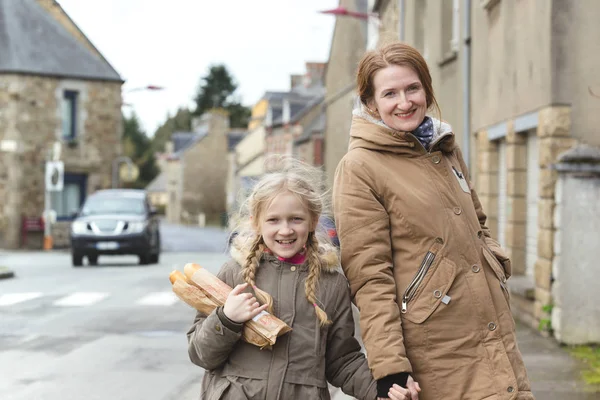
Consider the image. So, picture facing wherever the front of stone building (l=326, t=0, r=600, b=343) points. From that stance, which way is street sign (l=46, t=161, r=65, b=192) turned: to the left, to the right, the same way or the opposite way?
to the left

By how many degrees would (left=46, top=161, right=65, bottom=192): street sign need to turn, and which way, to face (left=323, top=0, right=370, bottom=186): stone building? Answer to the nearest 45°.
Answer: approximately 90° to its left

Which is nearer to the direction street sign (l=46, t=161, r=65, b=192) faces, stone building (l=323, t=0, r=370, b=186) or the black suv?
the black suv

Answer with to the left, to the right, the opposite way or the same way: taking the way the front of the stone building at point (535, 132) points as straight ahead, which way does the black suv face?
to the left

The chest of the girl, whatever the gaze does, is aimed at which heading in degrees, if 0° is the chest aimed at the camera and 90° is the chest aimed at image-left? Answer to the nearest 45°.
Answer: approximately 0°

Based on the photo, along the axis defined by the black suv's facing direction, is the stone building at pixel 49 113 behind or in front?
behind

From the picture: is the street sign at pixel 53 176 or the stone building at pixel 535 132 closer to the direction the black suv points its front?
the stone building
